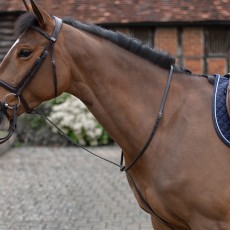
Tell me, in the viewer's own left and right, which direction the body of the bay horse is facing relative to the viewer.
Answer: facing to the left of the viewer

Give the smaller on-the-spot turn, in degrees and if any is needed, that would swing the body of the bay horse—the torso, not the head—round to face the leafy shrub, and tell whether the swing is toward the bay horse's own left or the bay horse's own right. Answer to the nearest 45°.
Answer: approximately 90° to the bay horse's own right
